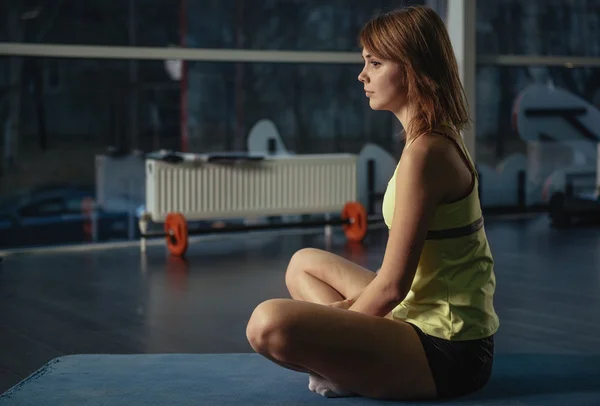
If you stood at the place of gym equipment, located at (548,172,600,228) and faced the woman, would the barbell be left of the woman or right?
right

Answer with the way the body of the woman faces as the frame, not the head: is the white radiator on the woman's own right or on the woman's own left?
on the woman's own right

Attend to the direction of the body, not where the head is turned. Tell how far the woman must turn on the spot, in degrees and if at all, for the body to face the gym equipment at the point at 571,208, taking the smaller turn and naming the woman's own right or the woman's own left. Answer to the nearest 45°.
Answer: approximately 90° to the woman's own right

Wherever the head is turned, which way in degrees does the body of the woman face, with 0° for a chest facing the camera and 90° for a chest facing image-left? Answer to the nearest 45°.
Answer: approximately 90°

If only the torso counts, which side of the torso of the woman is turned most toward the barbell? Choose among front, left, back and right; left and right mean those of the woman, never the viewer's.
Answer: right

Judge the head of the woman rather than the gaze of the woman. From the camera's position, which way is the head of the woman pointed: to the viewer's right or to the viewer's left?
to the viewer's left
